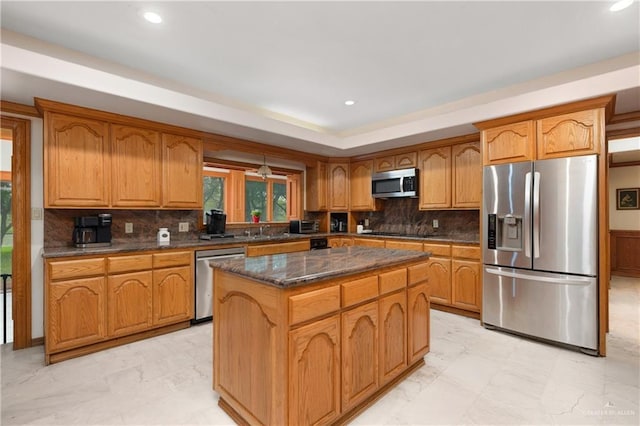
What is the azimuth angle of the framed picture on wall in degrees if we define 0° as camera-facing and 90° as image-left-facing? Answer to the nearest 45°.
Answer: approximately 0°

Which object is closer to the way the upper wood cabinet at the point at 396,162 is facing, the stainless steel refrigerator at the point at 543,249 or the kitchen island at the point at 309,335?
the kitchen island

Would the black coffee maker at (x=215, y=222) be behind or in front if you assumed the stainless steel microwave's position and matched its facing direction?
in front

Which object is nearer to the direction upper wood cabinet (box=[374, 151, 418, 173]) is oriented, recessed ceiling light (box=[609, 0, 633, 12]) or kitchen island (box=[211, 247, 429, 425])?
the kitchen island

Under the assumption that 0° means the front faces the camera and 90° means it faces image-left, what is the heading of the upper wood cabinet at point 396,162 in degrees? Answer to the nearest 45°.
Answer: approximately 45°

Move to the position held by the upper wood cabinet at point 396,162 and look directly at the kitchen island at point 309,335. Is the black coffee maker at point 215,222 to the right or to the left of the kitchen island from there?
right

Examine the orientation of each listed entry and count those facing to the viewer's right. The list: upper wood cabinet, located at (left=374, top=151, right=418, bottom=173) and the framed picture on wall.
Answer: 0

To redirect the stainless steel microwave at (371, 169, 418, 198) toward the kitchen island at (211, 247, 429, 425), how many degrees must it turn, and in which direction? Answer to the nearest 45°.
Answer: approximately 45° to its left

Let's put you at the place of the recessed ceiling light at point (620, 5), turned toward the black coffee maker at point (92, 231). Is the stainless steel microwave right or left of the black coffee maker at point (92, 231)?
right

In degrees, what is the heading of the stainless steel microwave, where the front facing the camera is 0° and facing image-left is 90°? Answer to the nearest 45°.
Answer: approximately 45°
